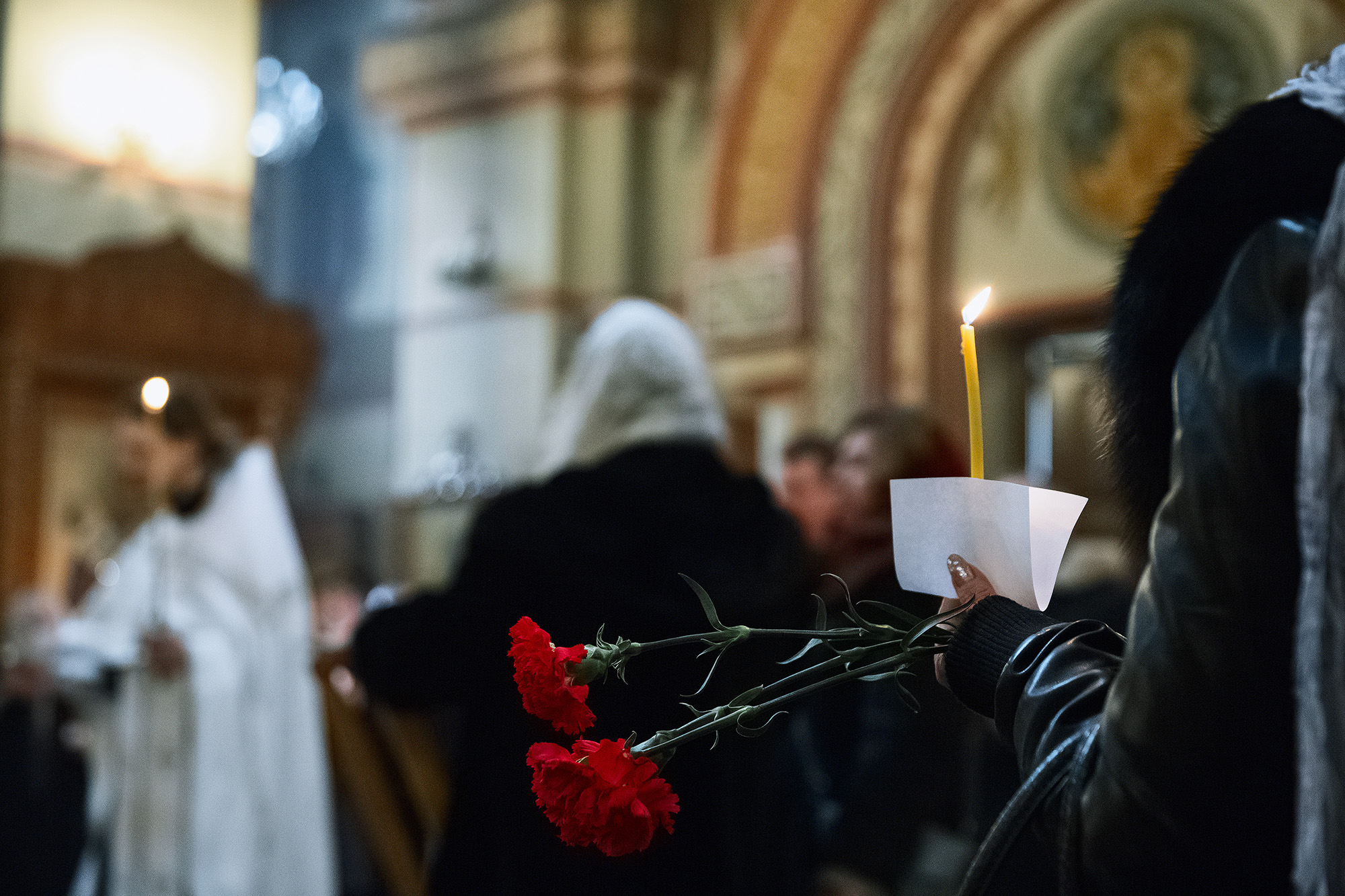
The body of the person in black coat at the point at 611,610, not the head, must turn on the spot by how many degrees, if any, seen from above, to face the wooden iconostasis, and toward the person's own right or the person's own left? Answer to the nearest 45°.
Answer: approximately 45° to the person's own left

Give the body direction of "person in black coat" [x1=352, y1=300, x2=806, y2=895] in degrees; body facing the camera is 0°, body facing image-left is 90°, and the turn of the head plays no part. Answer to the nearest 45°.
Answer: approximately 180°

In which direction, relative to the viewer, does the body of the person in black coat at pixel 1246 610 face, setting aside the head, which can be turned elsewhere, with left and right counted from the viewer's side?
facing away from the viewer and to the left of the viewer

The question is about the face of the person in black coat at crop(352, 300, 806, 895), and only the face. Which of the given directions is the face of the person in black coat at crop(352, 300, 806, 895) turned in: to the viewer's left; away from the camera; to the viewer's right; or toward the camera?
away from the camera

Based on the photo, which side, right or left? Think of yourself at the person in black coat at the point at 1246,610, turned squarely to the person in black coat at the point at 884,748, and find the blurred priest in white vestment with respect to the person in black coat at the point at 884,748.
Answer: left

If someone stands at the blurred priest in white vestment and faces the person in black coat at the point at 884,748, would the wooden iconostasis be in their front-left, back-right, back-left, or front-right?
back-left

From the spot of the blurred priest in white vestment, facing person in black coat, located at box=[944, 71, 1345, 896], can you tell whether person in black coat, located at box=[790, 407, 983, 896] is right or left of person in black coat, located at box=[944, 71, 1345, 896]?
left
